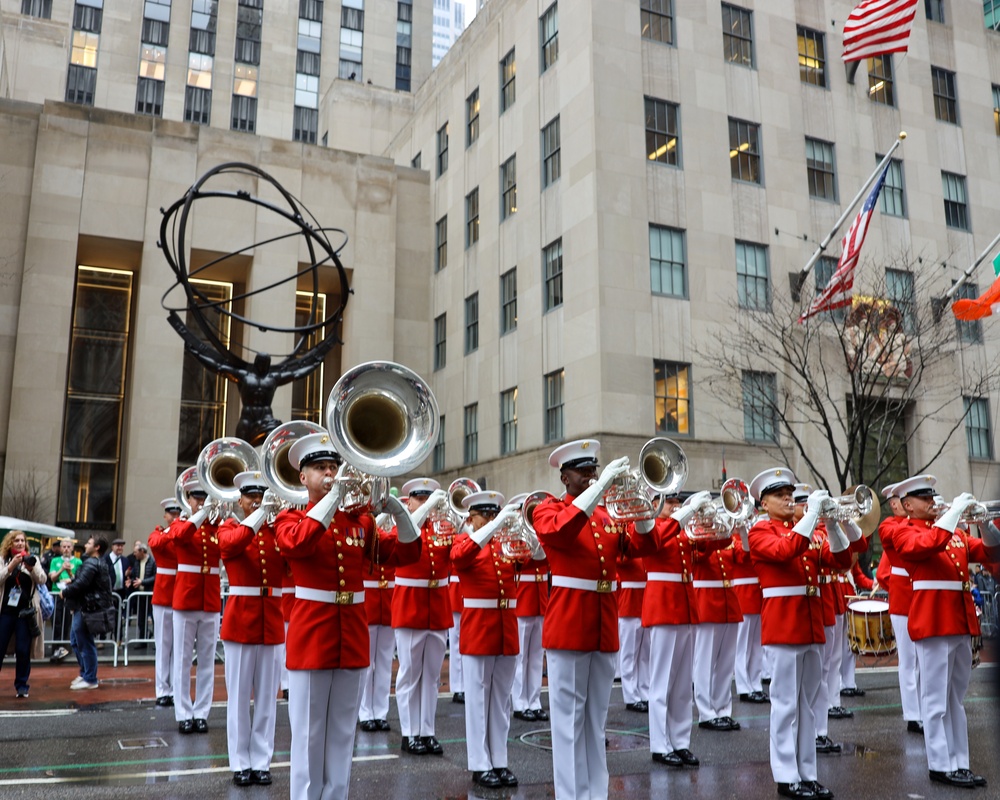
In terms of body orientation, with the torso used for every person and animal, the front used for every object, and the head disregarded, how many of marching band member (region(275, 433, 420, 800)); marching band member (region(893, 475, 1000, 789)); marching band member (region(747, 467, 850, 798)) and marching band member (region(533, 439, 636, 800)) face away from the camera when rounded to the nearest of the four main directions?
0

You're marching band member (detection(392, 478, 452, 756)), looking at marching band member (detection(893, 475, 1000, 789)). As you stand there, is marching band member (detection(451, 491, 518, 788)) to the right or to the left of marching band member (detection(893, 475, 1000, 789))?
right

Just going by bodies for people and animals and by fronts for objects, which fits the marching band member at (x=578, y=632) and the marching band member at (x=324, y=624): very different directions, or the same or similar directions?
same or similar directions

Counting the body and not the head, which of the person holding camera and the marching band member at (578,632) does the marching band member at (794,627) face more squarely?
the marching band member

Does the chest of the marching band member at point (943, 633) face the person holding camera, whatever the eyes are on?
no

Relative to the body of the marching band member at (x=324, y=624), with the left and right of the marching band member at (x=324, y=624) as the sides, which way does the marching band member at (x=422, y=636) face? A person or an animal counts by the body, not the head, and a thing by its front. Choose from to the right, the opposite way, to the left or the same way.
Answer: the same way

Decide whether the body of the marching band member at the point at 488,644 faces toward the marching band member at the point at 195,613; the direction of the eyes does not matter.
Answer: no

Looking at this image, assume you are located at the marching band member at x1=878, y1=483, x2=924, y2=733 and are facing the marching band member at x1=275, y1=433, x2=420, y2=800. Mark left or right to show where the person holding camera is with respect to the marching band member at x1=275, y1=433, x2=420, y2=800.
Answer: right

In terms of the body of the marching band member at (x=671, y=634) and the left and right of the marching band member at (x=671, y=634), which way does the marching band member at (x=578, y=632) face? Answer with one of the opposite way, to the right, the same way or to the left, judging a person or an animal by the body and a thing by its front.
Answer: the same way

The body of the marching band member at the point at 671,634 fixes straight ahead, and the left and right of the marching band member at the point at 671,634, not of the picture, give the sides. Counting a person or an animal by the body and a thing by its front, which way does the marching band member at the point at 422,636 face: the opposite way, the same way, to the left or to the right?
the same way

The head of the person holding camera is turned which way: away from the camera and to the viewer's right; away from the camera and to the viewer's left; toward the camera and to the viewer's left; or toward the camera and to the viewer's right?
toward the camera and to the viewer's right

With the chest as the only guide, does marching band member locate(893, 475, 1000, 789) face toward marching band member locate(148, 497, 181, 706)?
no

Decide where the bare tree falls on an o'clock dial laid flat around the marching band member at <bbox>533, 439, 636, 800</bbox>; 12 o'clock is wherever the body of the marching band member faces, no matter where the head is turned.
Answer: The bare tree is roughly at 8 o'clock from the marching band member.
